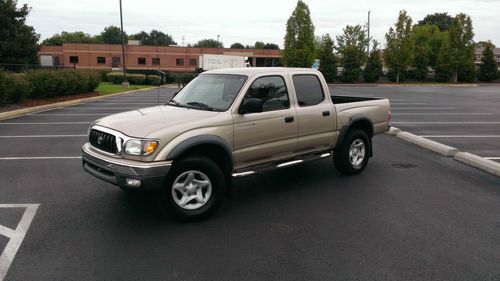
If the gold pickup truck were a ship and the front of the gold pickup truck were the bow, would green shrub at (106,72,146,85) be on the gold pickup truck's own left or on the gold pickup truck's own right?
on the gold pickup truck's own right

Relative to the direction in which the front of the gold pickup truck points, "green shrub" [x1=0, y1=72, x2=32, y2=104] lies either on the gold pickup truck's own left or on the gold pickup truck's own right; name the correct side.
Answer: on the gold pickup truck's own right

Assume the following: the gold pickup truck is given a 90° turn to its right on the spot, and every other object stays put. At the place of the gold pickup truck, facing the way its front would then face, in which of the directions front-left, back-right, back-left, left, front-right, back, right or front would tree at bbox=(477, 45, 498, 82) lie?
right

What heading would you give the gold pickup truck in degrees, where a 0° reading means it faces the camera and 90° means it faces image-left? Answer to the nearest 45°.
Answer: approximately 45°

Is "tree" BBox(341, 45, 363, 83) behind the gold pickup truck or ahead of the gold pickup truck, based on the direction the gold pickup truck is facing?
behind

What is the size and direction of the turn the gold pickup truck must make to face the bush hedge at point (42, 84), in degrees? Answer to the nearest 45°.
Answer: approximately 90° to its right

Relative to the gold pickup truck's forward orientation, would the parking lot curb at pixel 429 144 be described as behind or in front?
behind

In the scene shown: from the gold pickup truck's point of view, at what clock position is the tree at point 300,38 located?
The tree is roughly at 5 o'clock from the gold pickup truck.

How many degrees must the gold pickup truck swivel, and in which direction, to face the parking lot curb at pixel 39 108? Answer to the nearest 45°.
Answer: approximately 90° to its right
